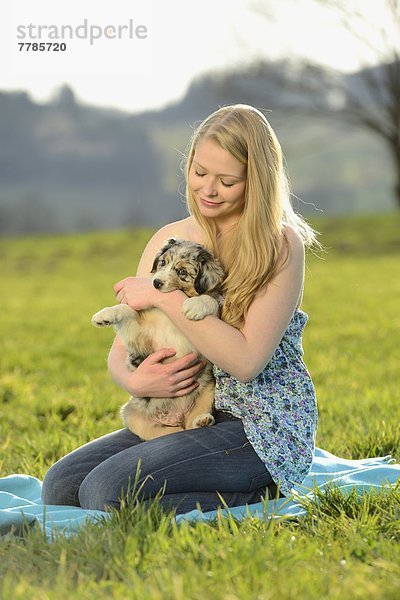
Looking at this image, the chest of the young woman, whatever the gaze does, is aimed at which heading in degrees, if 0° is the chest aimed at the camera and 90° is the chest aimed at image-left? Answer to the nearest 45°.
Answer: approximately 45°

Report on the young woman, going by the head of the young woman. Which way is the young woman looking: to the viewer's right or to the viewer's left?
to the viewer's left
